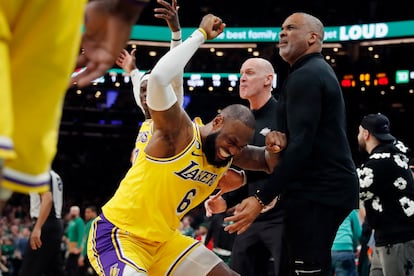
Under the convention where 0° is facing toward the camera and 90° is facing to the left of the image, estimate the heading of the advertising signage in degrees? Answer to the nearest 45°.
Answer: approximately 0°

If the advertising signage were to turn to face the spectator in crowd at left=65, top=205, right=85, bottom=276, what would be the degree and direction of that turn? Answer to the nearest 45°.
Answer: approximately 45° to its right

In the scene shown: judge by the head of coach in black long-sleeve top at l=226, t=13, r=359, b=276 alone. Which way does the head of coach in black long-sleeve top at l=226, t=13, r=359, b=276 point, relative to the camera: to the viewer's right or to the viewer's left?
to the viewer's left

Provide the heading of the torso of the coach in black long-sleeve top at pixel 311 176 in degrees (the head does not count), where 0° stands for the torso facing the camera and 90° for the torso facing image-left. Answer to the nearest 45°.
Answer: approximately 90°

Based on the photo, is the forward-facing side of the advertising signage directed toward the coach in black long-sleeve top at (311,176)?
yes

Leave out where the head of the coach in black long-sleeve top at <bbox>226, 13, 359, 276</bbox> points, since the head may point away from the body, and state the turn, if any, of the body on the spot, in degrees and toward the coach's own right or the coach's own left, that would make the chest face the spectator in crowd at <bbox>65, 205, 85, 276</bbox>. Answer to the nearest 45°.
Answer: approximately 45° to the coach's own right

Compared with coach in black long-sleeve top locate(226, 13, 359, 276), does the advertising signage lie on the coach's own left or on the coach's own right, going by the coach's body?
on the coach's own right

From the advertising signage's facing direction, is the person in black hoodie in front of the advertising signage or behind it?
in front

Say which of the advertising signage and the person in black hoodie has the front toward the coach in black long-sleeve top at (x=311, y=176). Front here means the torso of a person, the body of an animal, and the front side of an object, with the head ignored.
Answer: the advertising signage
